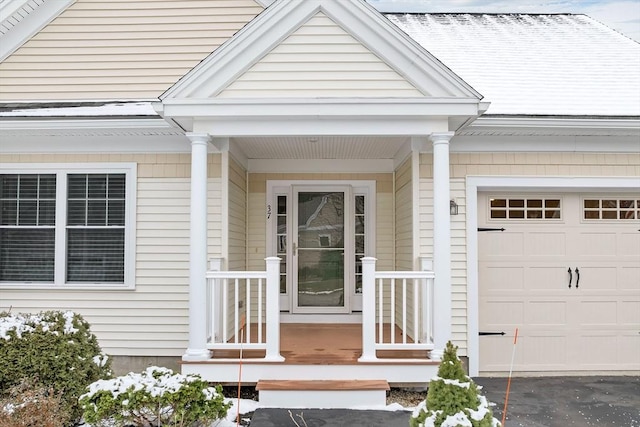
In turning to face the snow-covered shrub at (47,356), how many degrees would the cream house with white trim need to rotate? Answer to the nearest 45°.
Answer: approximately 45° to its right

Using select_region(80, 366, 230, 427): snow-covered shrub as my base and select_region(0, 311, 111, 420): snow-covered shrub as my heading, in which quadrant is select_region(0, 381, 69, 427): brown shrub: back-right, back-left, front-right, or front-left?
front-left

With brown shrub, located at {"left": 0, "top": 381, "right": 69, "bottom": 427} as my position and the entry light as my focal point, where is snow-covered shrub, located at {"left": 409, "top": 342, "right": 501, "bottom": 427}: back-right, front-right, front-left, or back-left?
front-right

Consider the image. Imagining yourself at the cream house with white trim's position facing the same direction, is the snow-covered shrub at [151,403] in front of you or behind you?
in front

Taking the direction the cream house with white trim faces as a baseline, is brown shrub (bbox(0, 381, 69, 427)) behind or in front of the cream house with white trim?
in front

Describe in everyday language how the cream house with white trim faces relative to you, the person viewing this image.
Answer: facing the viewer

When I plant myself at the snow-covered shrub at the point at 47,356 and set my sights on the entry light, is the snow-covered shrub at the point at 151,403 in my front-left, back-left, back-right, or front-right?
front-right
